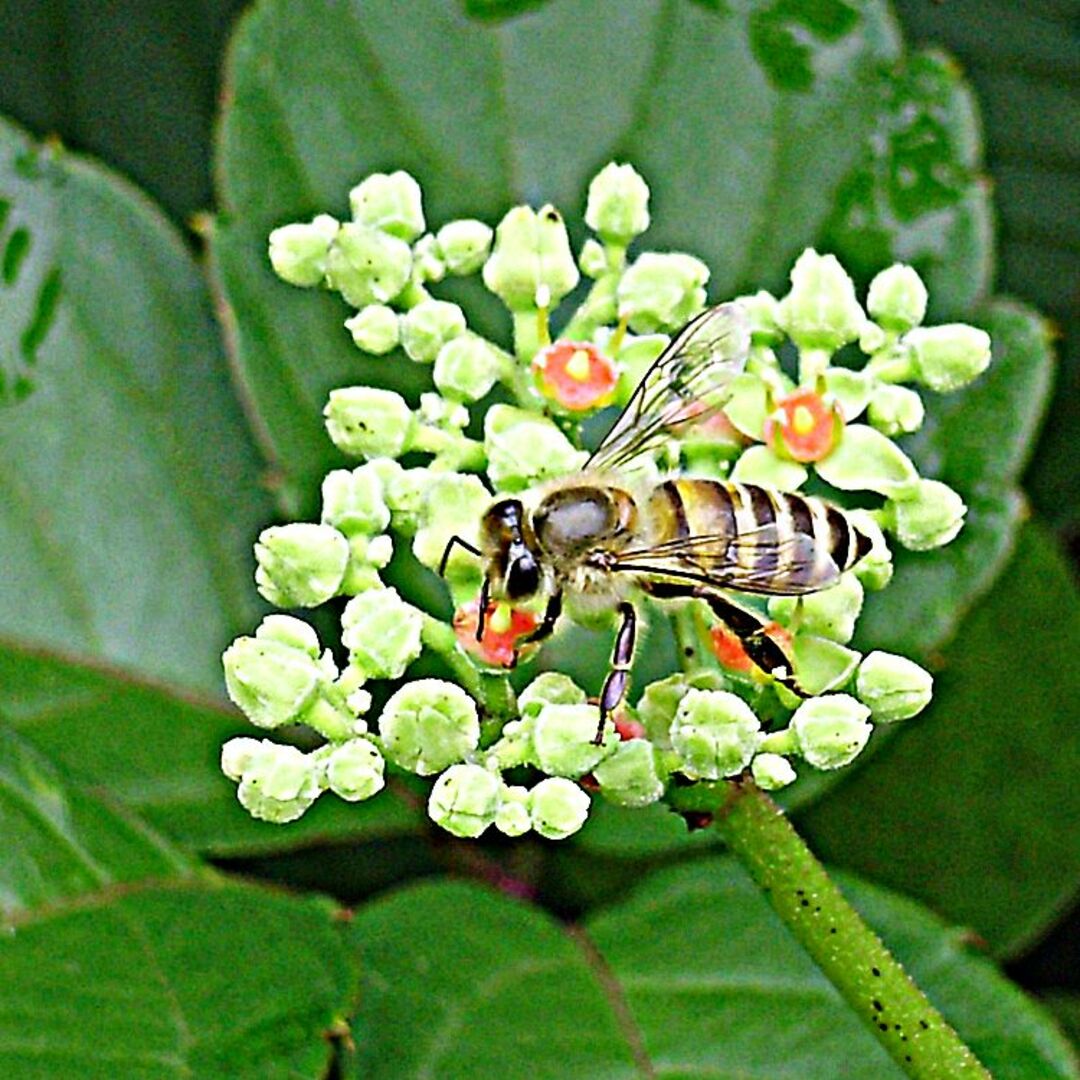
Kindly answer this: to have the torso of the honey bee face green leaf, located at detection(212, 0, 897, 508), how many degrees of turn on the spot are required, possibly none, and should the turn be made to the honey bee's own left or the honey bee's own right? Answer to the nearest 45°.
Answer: approximately 90° to the honey bee's own right

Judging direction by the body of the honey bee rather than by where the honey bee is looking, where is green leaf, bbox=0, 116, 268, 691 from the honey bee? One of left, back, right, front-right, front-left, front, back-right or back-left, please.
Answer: front-right

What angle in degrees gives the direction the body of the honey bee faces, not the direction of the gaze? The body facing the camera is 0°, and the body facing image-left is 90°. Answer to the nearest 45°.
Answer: approximately 90°
